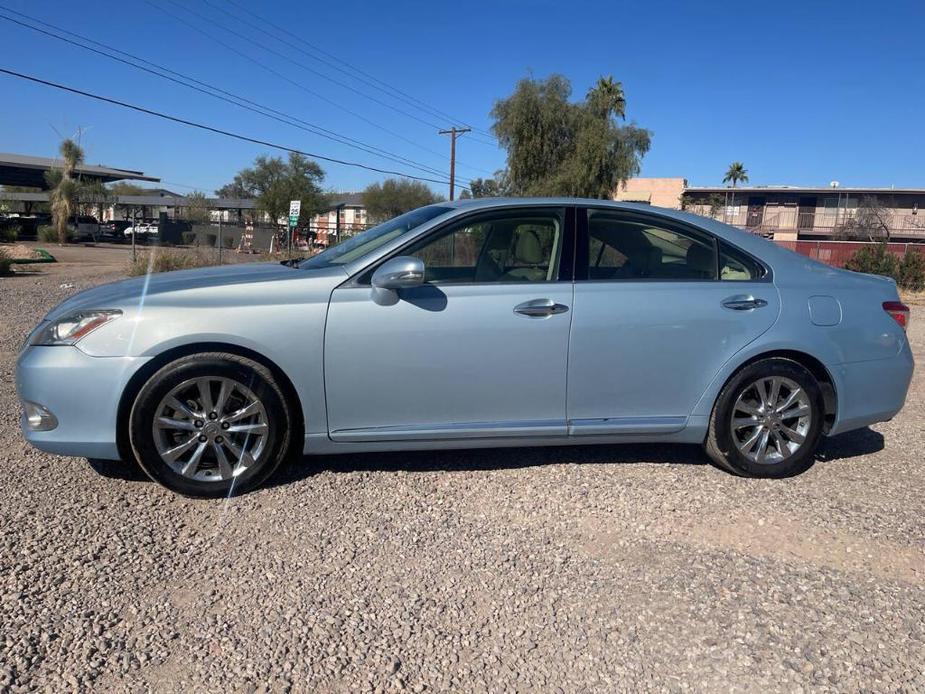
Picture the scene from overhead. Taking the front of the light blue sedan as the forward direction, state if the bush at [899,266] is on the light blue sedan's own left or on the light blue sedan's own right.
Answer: on the light blue sedan's own right

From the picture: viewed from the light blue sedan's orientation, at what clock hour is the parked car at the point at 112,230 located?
The parked car is roughly at 2 o'clock from the light blue sedan.

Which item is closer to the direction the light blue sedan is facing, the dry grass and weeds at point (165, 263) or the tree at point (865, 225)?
the dry grass and weeds

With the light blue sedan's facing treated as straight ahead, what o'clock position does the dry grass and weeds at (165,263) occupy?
The dry grass and weeds is roughly at 2 o'clock from the light blue sedan.

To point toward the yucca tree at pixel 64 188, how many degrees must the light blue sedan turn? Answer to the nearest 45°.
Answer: approximately 45° to its right

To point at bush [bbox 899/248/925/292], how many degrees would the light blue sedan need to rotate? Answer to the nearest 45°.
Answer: approximately 135° to its right

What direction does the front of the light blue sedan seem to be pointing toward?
to the viewer's left

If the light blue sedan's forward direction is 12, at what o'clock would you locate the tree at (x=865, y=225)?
The tree is roughly at 4 o'clock from the light blue sedan.

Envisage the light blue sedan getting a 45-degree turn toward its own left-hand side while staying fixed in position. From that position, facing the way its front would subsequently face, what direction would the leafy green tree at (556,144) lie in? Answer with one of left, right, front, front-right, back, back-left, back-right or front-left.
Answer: back-right
